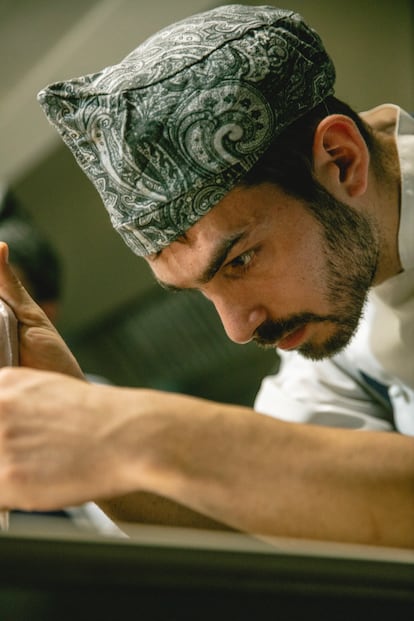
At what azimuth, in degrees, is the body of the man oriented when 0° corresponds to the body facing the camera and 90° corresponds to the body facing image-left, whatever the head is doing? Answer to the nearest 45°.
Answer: approximately 90°
